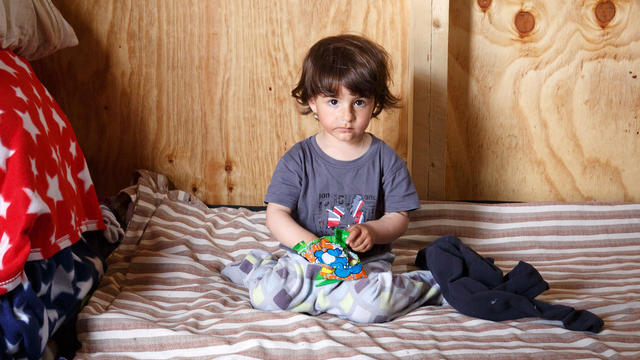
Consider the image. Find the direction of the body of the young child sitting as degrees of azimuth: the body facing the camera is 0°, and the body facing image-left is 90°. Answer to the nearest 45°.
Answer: approximately 0°
